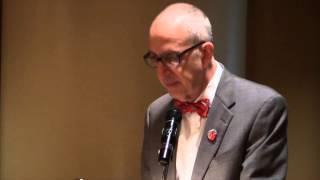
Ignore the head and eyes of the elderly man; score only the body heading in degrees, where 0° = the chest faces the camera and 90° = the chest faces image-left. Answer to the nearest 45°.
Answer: approximately 45°

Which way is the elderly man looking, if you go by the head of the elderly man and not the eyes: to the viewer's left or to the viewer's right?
to the viewer's left
